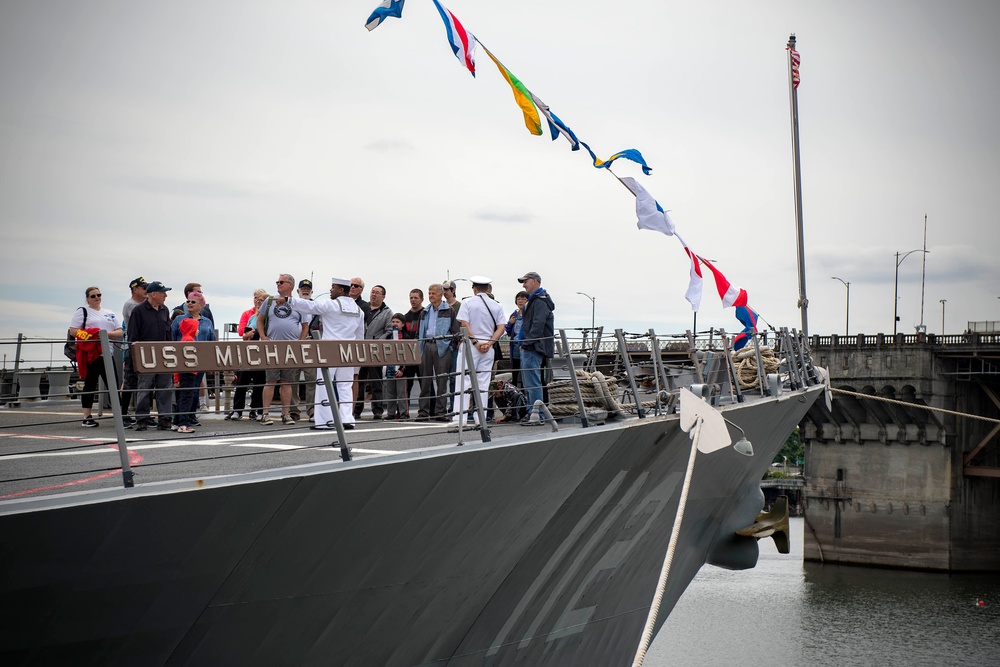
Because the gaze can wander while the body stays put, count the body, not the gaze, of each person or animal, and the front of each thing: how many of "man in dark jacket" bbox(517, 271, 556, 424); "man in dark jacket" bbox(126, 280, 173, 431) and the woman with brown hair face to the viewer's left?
1

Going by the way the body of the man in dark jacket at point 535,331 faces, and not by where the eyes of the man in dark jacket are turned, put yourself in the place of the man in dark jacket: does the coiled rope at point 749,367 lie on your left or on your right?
on your right

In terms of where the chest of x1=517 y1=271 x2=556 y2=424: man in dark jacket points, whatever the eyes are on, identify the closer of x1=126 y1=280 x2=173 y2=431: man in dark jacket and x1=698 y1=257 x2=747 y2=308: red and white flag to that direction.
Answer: the man in dark jacket

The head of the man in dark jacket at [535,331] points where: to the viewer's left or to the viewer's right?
to the viewer's left

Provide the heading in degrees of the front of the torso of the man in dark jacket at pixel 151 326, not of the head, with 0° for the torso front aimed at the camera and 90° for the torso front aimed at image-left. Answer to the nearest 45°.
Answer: approximately 315°

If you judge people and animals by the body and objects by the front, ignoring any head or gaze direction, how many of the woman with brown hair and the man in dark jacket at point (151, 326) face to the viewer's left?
0

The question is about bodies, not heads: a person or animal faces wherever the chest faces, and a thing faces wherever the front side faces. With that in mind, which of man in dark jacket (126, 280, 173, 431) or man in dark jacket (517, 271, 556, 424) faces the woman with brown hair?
man in dark jacket (517, 271, 556, 424)

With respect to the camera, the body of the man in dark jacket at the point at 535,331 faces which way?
to the viewer's left

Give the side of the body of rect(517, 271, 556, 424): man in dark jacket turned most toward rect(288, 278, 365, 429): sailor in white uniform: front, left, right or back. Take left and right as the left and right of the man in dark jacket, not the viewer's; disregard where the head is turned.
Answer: front

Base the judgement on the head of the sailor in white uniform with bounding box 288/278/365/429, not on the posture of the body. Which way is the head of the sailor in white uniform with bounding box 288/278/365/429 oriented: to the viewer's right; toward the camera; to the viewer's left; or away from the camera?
to the viewer's left

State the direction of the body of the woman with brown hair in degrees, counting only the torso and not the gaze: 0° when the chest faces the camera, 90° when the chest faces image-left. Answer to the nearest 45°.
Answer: approximately 315°
